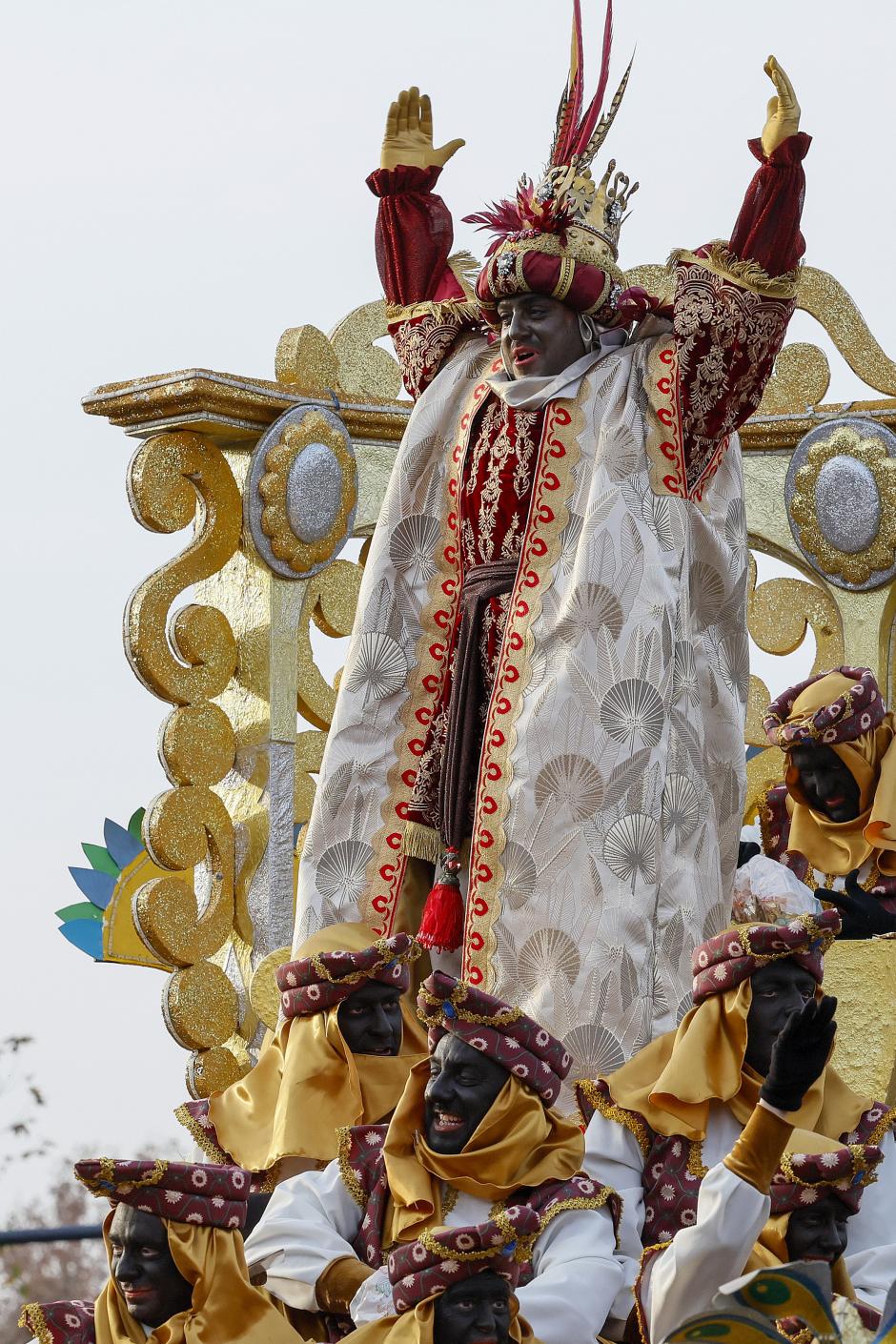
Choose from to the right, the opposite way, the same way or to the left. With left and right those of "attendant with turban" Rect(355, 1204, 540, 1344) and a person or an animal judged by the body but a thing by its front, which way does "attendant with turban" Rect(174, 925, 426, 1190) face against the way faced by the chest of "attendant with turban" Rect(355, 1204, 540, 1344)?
the same way

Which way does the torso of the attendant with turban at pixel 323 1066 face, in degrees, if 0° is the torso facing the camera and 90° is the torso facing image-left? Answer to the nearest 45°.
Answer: approximately 315°

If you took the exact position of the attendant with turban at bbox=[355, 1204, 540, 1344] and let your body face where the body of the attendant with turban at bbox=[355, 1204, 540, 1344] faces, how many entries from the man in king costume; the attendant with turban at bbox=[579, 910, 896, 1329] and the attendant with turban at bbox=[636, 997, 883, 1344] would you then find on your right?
0

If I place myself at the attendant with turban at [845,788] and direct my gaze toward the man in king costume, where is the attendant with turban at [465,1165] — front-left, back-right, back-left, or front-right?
front-left

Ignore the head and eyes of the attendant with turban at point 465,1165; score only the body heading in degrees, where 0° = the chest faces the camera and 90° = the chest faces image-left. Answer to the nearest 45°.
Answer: approximately 45°

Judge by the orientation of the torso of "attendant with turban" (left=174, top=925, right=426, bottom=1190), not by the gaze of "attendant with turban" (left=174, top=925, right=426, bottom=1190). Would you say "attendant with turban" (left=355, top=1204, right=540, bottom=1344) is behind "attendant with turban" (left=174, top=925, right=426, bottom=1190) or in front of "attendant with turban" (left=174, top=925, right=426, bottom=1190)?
in front

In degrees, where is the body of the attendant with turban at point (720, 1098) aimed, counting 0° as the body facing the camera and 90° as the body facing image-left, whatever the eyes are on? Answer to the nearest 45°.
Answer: approximately 315°

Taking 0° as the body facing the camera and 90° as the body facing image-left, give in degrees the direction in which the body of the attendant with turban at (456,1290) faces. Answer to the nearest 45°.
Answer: approximately 315°

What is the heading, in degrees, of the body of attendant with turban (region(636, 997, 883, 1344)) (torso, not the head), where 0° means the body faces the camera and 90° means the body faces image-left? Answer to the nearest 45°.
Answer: approximately 315°

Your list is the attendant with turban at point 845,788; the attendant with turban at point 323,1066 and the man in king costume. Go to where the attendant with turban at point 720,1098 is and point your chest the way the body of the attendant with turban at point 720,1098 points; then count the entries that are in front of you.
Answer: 0

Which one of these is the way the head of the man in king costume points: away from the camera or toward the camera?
toward the camera
